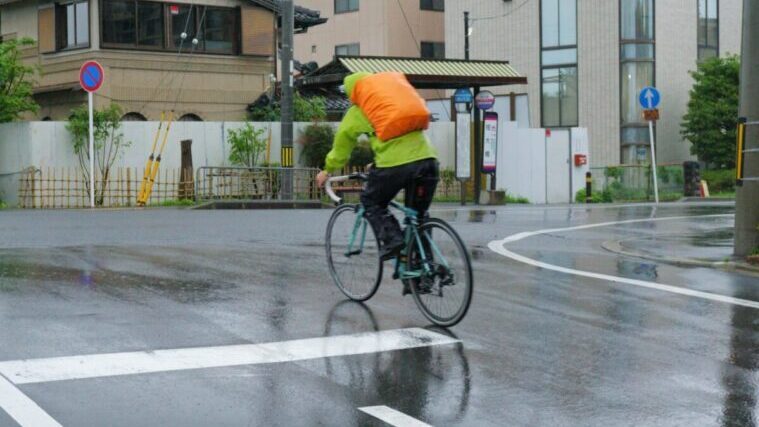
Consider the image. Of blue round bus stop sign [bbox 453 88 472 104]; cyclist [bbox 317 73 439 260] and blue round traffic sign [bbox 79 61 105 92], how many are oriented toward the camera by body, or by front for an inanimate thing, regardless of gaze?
2

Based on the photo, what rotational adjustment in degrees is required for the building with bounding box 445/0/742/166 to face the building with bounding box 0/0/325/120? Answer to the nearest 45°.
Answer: approximately 45° to its right

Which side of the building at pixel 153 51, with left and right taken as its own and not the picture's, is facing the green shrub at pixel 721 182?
left

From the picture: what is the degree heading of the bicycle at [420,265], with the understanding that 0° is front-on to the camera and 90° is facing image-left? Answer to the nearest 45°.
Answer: approximately 135°

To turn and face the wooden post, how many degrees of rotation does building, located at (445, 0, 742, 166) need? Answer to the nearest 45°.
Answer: approximately 45° to its right

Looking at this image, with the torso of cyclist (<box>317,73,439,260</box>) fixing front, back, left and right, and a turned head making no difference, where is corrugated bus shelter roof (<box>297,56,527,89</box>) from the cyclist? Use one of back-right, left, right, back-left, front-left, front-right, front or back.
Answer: front-right

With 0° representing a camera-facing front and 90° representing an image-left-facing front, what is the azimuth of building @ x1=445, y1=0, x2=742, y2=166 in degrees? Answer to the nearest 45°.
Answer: approximately 0°

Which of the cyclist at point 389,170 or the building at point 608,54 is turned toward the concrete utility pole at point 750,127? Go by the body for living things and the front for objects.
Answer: the building

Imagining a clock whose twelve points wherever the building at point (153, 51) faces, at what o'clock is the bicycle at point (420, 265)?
The bicycle is roughly at 12 o'clock from the building.

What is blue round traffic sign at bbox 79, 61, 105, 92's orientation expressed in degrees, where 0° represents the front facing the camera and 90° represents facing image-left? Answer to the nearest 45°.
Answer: approximately 0°

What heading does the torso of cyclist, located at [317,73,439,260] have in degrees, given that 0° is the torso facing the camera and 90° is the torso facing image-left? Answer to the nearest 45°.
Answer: approximately 135°
